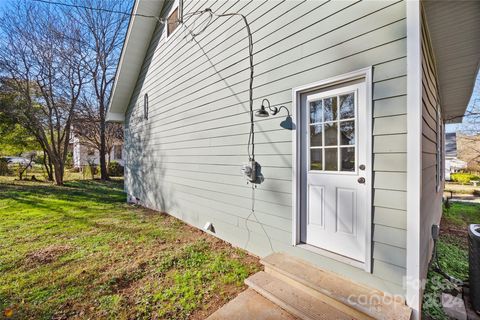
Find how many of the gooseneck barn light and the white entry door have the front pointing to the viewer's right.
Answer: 0

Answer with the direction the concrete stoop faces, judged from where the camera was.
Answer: facing the viewer and to the left of the viewer

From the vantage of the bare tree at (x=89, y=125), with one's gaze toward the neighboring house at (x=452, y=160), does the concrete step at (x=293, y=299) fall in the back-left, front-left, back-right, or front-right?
front-right

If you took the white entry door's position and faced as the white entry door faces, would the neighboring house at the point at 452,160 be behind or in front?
behind

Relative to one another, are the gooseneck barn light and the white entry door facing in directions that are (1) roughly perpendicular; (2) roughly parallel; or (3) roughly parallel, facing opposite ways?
roughly parallel

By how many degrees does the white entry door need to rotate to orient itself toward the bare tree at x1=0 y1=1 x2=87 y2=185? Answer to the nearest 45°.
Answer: approximately 45° to its right

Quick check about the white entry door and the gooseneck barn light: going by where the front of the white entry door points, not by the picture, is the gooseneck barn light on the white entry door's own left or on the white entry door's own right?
on the white entry door's own right

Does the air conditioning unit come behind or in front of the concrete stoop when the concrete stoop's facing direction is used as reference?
behind

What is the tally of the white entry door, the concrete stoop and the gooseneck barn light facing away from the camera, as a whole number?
0

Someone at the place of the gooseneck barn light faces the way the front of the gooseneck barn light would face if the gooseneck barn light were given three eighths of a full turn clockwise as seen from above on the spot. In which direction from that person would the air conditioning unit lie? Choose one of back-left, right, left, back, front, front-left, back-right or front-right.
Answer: right

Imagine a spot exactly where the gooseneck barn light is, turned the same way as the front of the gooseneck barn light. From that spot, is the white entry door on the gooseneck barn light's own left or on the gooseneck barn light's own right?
on the gooseneck barn light's own left
